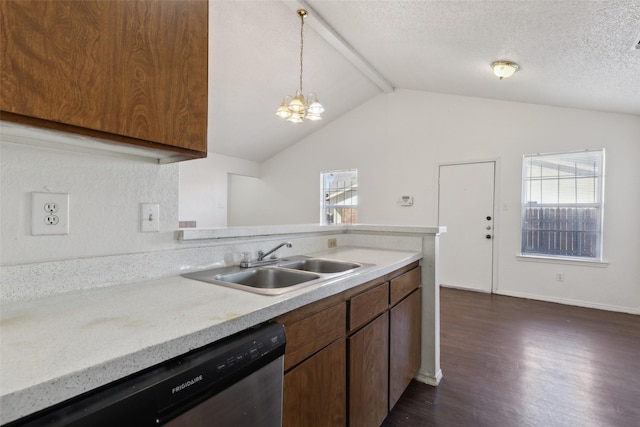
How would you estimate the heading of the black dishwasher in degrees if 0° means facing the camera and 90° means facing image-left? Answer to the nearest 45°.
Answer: approximately 315°

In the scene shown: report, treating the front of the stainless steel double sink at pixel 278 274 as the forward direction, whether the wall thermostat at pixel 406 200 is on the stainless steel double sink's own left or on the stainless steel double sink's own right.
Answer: on the stainless steel double sink's own left

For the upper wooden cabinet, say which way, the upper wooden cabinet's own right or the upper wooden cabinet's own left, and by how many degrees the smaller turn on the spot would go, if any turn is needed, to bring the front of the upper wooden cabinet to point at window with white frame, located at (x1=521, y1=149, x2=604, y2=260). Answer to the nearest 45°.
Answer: approximately 45° to the upper wooden cabinet's own left

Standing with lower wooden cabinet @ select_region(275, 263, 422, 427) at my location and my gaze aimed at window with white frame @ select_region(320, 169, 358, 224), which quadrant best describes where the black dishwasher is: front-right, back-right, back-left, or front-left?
back-left

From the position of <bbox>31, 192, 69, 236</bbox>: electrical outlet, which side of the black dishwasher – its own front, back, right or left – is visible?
back

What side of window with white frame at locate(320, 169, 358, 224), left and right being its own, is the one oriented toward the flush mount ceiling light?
left

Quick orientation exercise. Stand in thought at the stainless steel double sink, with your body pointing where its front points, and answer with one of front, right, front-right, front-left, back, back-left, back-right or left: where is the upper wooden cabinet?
right
